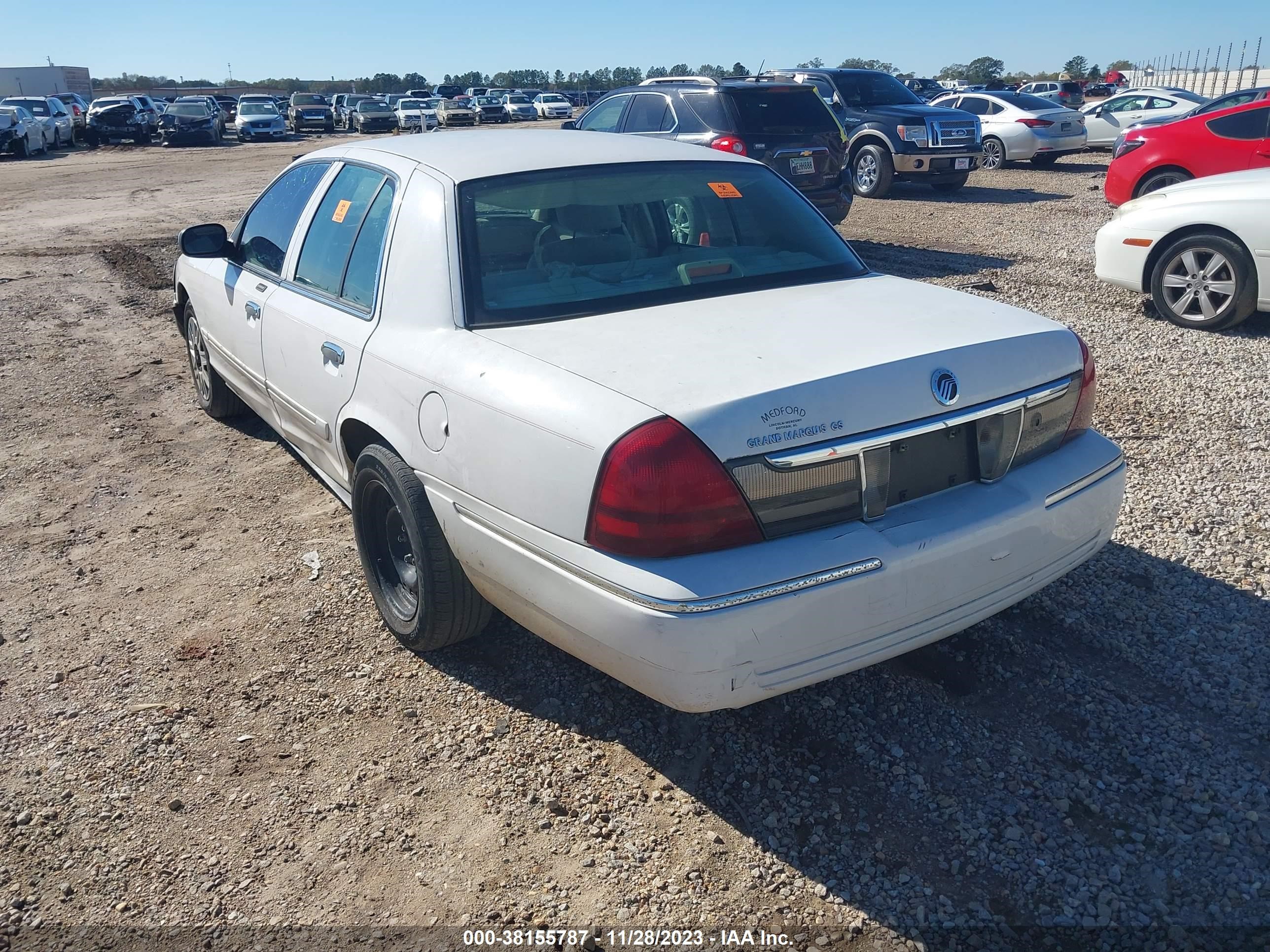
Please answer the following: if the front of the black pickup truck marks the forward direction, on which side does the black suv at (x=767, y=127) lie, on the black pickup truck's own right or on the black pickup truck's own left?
on the black pickup truck's own right

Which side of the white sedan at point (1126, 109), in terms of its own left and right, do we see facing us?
left

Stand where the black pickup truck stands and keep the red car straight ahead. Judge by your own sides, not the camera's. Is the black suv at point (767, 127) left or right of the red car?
right

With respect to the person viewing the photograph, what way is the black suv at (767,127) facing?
facing away from the viewer and to the left of the viewer

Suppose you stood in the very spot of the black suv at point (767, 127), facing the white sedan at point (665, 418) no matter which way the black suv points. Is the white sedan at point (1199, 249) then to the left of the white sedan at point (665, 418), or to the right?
left

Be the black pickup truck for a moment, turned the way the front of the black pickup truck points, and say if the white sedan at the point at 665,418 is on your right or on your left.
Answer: on your right

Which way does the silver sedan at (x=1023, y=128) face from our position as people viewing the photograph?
facing away from the viewer and to the left of the viewer

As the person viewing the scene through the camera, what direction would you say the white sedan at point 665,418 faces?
facing away from the viewer and to the left of the viewer

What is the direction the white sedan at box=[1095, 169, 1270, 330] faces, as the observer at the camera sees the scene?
facing to the left of the viewer
